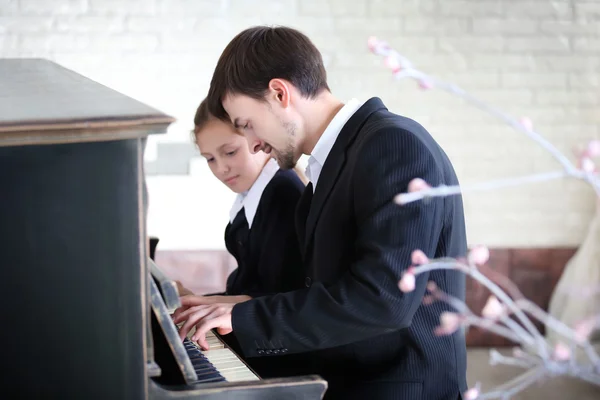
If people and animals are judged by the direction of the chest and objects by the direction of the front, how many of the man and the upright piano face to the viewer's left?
1

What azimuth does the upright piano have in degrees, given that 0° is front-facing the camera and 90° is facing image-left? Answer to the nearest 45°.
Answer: approximately 270°

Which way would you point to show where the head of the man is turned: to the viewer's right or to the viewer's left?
to the viewer's left

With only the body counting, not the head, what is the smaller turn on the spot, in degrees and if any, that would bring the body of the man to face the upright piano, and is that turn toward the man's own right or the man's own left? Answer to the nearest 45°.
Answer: approximately 45° to the man's own left

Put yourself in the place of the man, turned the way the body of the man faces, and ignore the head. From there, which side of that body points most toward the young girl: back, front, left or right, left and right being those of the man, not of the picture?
right

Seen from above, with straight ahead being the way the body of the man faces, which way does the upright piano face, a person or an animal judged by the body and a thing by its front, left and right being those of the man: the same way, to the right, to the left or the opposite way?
the opposite way

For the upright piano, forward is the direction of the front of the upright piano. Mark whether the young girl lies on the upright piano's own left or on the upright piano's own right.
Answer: on the upright piano's own left

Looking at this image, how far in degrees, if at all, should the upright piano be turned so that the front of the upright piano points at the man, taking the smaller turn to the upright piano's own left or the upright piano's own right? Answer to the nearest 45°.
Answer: approximately 45° to the upright piano's own left

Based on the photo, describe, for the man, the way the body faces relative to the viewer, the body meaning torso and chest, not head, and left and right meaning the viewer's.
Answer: facing to the left of the viewer
